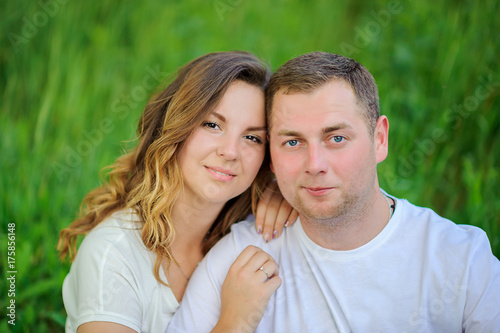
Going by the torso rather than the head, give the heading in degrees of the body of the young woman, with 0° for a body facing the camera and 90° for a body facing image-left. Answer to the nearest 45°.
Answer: approximately 315°
